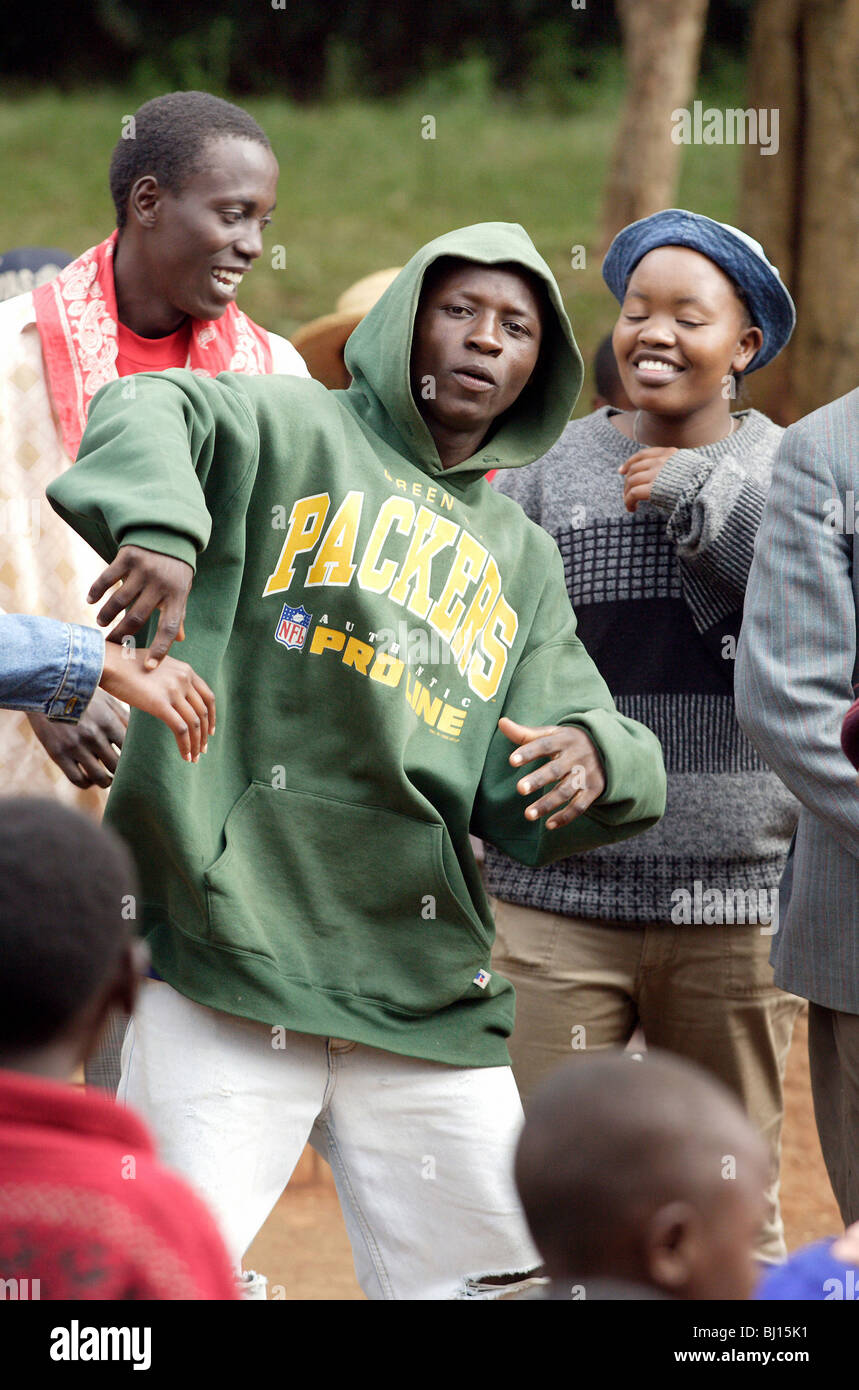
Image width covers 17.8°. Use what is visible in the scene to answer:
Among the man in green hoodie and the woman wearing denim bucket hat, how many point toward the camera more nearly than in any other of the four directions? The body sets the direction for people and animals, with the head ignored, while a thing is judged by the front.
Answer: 2

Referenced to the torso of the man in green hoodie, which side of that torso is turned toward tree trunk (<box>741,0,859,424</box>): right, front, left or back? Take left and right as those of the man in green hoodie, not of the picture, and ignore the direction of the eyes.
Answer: back

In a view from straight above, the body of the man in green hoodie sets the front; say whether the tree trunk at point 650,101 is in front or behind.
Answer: behind

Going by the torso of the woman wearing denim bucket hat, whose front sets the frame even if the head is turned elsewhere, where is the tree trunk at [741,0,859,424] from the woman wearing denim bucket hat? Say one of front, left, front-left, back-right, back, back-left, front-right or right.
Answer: back

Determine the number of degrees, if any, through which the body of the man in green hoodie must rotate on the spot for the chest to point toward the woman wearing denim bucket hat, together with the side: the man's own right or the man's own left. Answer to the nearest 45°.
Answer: approximately 135° to the man's own left

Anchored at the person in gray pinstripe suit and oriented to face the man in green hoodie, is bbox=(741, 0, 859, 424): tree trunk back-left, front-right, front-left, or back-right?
back-right

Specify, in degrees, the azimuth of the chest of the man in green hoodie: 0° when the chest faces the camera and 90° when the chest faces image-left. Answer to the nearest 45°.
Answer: approximately 0°
